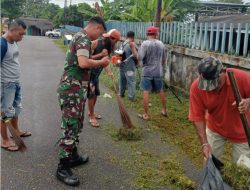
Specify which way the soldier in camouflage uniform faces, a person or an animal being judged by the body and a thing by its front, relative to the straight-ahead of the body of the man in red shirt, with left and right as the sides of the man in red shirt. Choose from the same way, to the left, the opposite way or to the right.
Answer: to the left

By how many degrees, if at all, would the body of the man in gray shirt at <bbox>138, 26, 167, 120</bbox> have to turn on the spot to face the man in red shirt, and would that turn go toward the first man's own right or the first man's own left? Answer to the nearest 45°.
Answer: approximately 180°

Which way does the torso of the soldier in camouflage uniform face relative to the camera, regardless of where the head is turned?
to the viewer's right

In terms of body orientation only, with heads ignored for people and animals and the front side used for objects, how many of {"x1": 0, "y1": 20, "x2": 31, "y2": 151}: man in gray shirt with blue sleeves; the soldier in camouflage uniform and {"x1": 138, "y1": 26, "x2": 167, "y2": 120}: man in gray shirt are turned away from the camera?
1

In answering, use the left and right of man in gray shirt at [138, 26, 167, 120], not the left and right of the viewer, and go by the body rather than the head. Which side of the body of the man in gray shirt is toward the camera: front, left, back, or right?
back

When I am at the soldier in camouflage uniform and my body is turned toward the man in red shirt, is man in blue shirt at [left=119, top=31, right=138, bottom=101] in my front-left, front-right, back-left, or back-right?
back-left

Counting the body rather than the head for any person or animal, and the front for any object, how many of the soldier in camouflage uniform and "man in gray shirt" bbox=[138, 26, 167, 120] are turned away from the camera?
1

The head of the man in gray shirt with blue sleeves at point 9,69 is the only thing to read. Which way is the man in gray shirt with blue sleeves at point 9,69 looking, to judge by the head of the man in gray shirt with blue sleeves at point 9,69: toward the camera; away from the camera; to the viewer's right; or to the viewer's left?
to the viewer's right

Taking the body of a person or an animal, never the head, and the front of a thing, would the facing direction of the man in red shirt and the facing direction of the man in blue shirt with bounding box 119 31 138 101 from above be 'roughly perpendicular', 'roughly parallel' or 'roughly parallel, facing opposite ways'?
roughly parallel, facing opposite ways

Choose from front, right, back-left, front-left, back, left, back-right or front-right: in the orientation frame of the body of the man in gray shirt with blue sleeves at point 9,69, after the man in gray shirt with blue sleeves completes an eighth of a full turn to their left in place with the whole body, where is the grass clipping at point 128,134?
front

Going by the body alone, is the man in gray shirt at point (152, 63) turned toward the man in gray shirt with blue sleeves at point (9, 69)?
no

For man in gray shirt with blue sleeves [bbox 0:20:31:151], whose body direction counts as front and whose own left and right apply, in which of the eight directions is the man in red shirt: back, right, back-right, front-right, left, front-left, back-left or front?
front

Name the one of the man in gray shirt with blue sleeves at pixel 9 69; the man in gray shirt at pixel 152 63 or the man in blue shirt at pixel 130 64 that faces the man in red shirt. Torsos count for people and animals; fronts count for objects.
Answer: the man in gray shirt with blue sleeves at pixel 9 69

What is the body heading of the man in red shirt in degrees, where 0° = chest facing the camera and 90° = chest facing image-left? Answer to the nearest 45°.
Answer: approximately 45°
